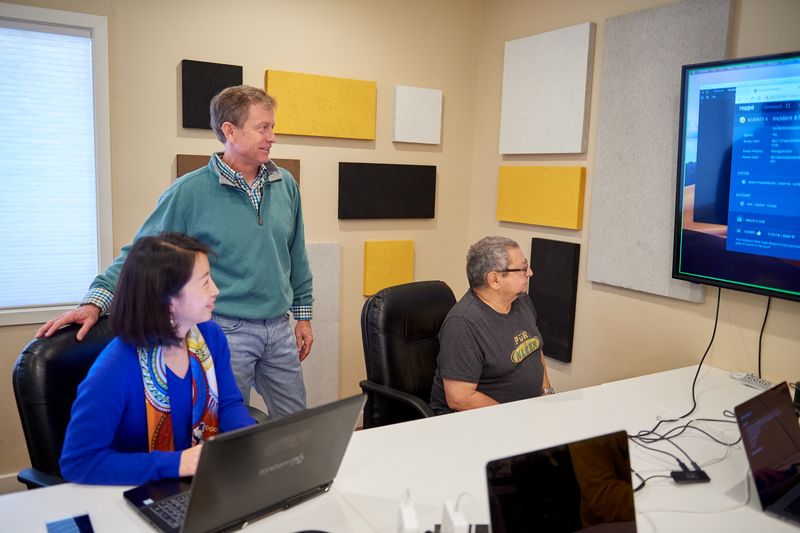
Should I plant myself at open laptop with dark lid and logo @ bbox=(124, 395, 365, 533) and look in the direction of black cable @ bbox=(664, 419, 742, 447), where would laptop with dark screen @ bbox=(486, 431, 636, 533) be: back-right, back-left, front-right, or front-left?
front-right

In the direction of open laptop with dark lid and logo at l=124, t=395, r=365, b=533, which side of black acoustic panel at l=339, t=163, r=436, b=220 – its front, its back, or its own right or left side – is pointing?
front

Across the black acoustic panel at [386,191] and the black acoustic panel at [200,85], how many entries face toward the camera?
2

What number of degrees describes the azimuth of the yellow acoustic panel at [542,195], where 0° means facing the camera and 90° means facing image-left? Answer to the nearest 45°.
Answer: approximately 45°

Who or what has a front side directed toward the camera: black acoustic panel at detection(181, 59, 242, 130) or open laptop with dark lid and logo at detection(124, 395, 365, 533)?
the black acoustic panel

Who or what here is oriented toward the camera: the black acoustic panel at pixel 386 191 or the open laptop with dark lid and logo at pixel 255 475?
the black acoustic panel

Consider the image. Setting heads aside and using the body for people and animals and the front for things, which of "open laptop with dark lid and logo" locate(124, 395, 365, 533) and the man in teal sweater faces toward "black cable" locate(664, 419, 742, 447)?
the man in teal sweater

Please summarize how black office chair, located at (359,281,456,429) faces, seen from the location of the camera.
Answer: facing the viewer and to the right of the viewer

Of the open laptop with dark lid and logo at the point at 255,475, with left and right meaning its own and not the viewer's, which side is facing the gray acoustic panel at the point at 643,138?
right

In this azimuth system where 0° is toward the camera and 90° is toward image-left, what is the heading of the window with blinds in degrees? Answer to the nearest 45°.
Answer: approximately 315°

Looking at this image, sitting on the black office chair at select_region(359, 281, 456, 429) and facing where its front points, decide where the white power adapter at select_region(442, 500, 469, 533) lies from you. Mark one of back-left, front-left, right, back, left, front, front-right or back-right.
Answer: front-right

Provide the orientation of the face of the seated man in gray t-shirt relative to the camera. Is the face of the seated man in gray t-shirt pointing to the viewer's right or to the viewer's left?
to the viewer's right

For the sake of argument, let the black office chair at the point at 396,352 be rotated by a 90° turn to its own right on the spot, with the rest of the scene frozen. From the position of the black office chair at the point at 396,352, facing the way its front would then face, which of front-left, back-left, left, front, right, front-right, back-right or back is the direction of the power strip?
back-left

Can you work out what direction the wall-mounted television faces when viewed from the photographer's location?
facing the viewer and to the left of the viewer

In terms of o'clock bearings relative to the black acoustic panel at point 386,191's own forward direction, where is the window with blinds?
The window with blinds is roughly at 2 o'clock from the black acoustic panel.

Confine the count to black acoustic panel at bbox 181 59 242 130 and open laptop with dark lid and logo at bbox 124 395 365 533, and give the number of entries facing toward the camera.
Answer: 1

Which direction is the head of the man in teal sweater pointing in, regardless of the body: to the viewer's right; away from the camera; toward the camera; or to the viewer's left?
to the viewer's right

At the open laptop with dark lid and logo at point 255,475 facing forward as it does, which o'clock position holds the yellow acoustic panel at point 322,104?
The yellow acoustic panel is roughly at 2 o'clock from the open laptop with dark lid and logo.

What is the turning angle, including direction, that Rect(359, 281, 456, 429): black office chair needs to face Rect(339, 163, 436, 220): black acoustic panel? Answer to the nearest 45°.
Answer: approximately 135° to its left
